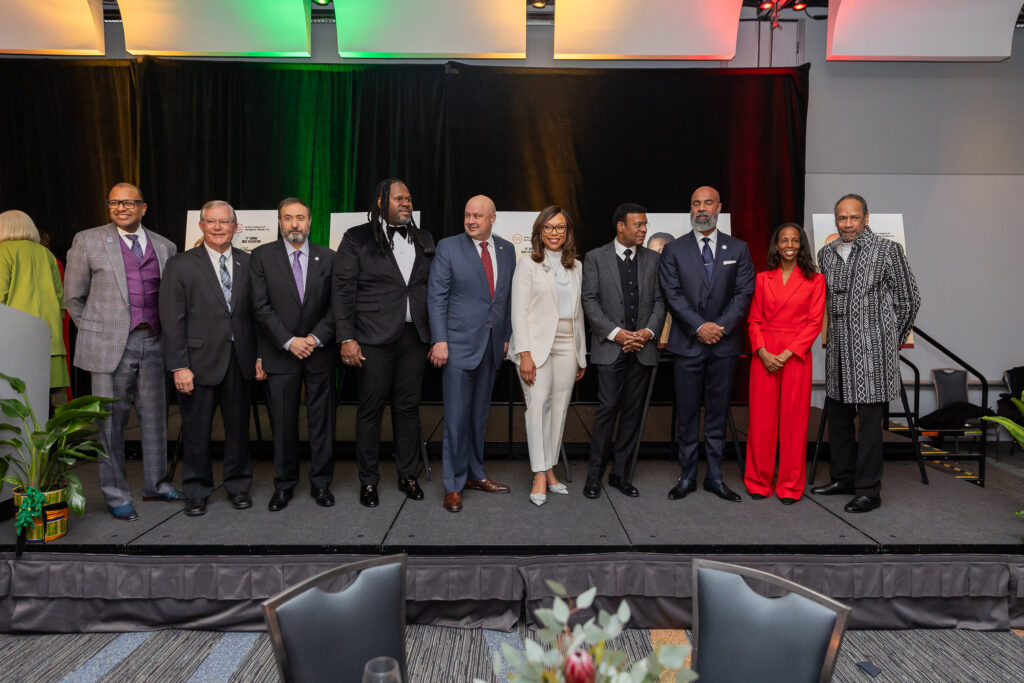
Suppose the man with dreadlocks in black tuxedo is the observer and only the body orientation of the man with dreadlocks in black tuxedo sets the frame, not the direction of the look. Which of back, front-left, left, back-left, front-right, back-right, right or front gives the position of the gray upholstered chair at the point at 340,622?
front-right

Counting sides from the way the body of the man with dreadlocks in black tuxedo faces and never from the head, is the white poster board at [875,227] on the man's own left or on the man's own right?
on the man's own left

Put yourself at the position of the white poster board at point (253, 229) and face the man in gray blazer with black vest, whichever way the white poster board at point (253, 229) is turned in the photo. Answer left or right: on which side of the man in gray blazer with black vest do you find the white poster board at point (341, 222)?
left

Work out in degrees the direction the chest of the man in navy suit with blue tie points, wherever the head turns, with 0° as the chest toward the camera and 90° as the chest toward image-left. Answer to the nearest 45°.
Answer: approximately 0°
